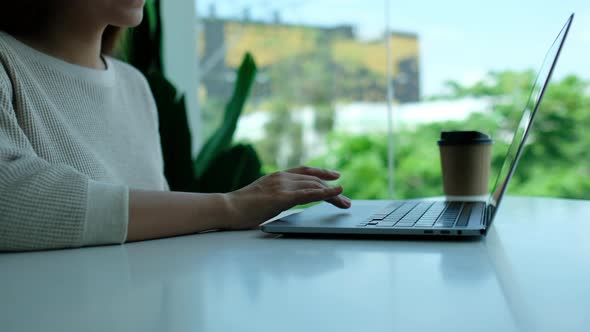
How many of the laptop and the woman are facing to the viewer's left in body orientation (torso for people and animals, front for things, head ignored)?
1

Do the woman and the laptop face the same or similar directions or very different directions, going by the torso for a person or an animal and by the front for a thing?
very different directions

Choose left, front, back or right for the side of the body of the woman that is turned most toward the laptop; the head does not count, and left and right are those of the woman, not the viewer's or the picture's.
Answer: front

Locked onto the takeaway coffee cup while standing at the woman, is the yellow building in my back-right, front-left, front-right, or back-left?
front-left

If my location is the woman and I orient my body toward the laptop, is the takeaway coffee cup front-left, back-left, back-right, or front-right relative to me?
front-left

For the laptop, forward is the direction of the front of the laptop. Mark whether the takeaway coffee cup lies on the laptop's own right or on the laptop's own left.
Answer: on the laptop's own right

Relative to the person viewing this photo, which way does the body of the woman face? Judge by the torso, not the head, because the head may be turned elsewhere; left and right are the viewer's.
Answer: facing the viewer and to the right of the viewer

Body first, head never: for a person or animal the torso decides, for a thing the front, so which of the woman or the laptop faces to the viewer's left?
the laptop

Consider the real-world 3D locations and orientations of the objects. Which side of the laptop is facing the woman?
front

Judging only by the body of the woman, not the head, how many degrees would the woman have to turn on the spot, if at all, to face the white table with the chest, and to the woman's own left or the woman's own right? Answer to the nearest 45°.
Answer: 0° — they already face it

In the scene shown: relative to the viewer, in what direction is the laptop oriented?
to the viewer's left
